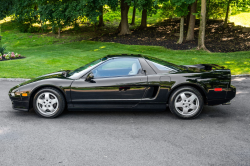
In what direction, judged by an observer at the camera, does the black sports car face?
facing to the left of the viewer
